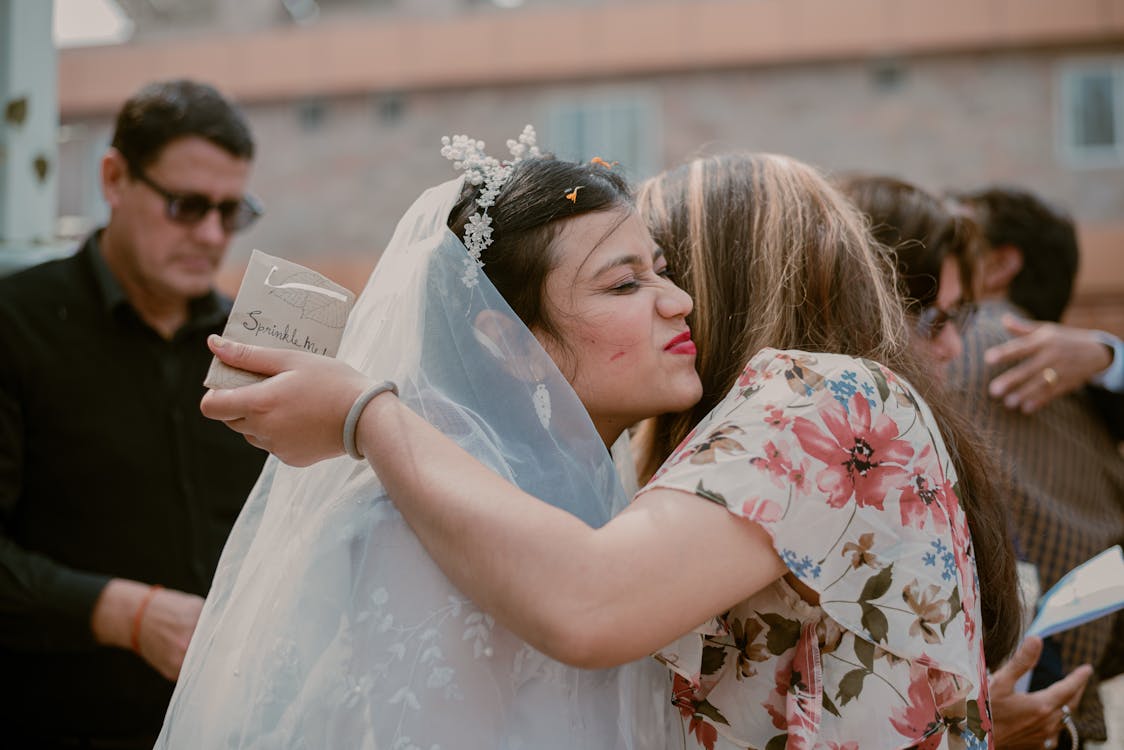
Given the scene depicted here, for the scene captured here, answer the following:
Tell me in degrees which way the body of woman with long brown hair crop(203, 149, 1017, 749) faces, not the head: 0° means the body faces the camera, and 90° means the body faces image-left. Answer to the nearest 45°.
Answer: approximately 90°

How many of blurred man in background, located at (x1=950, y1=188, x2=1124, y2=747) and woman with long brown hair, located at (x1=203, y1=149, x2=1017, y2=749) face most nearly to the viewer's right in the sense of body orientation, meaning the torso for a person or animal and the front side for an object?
0

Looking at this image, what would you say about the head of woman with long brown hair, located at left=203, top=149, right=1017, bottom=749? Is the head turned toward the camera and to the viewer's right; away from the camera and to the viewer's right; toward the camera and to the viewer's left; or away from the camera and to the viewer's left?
away from the camera and to the viewer's left

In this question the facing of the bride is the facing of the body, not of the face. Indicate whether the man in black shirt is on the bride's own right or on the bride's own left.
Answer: on the bride's own left

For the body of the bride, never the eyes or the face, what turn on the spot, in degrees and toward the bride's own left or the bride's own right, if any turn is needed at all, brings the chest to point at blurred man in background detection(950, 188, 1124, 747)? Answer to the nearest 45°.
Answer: approximately 45° to the bride's own left

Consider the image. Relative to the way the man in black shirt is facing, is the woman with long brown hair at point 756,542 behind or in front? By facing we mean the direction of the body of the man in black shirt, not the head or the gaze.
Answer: in front

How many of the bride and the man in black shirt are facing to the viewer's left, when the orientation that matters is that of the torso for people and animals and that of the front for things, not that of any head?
0

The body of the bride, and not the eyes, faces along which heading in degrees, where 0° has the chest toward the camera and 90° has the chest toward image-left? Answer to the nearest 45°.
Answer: approximately 270°

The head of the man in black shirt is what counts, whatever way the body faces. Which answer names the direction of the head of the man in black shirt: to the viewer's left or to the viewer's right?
to the viewer's right

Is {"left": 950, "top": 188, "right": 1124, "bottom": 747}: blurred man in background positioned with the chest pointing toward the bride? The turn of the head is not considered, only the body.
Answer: no

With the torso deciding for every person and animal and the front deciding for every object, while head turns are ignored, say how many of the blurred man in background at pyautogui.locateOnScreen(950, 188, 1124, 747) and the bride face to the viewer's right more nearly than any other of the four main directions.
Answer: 1

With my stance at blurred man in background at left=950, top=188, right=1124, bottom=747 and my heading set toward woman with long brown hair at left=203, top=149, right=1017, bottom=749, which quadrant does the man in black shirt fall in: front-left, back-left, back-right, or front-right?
front-right

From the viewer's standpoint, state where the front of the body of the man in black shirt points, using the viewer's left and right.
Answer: facing the viewer and to the right of the viewer
